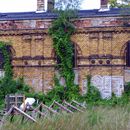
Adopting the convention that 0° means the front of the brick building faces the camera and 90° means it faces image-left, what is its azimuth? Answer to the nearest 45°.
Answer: approximately 0°
